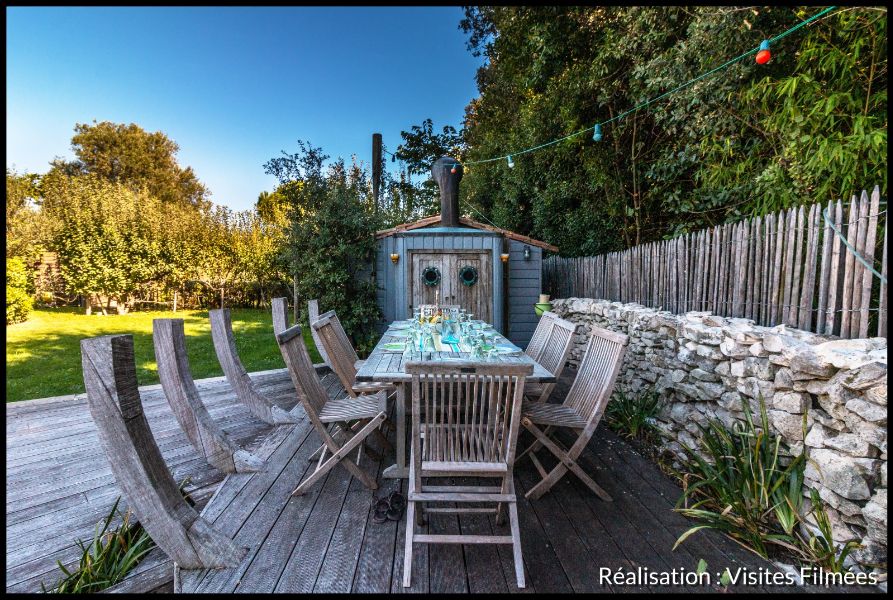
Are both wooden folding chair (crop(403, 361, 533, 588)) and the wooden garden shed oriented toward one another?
yes

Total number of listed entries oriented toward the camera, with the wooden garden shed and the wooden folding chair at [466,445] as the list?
1

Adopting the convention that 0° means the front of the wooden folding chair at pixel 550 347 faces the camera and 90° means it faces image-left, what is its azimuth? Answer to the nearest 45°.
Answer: approximately 45°

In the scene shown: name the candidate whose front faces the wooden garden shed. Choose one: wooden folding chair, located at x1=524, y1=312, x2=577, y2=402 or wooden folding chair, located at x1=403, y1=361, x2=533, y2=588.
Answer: wooden folding chair, located at x1=403, y1=361, x2=533, y2=588

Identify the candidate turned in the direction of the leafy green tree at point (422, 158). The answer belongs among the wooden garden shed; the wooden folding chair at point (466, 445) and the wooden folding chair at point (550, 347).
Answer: the wooden folding chair at point (466, 445)

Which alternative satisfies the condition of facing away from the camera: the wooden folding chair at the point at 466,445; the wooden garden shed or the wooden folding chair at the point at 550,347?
the wooden folding chair at the point at 466,445

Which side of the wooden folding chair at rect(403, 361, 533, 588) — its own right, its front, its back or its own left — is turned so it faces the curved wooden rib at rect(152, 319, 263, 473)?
left

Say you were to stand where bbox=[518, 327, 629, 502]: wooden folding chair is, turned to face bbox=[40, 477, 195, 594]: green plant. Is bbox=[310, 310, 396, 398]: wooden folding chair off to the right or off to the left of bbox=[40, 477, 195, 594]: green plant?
right

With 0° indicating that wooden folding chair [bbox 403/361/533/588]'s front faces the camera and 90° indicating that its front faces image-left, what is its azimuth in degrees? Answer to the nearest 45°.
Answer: approximately 180°

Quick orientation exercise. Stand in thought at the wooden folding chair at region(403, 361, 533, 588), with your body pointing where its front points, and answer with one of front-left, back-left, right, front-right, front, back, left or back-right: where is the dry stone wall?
right

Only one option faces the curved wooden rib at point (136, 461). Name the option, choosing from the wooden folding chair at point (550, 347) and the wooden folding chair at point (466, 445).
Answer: the wooden folding chair at point (550, 347)

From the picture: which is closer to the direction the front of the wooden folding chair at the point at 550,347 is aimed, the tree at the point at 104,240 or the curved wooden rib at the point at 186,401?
the curved wooden rib

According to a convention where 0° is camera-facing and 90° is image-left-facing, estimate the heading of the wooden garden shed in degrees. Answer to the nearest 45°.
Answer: approximately 0°

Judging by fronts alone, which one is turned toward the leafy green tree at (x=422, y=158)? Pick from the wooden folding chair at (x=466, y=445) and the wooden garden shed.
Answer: the wooden folding chair

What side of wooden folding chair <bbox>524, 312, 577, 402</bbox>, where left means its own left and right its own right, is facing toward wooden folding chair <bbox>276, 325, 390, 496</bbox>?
front

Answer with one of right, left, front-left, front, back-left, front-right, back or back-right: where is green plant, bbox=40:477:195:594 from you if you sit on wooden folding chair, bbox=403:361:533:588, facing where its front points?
left
